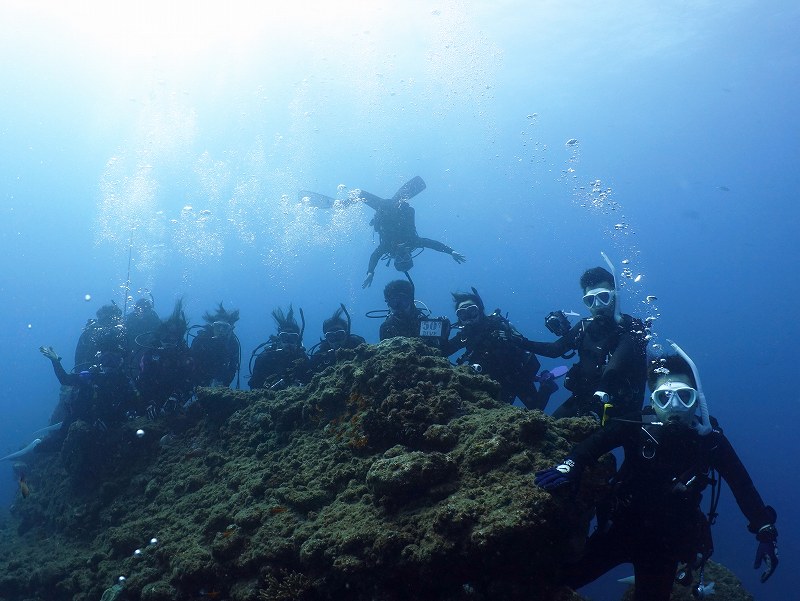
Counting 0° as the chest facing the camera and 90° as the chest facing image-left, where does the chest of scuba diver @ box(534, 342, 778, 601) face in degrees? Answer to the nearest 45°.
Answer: approximately 0°

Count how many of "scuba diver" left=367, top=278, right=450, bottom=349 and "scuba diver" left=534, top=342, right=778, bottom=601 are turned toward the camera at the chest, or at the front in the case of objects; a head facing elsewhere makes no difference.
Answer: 2

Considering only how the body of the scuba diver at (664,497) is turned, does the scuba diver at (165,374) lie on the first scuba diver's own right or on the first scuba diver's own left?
on the first scuba diver's own right

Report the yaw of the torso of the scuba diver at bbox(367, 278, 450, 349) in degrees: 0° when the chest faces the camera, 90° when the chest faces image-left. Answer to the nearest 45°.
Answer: approximately 0°
